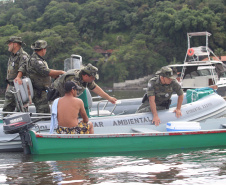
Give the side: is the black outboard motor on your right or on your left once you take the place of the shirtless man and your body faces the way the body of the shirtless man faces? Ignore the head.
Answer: on your left

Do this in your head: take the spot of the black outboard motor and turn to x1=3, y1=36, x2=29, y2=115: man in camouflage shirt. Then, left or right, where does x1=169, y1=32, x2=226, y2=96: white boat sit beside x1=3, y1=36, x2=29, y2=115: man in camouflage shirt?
right

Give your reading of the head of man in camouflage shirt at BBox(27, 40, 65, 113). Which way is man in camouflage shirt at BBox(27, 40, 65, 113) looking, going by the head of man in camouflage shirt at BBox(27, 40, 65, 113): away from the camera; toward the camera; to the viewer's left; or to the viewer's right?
to the viewer's right

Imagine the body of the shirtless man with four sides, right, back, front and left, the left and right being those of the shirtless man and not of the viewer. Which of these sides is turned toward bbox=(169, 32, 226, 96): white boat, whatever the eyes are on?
front

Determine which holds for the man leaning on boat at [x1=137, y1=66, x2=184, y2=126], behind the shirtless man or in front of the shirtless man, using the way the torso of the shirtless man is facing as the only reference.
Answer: in front

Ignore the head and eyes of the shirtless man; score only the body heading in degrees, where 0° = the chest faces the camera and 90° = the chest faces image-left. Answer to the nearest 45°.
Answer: approximately 225°
